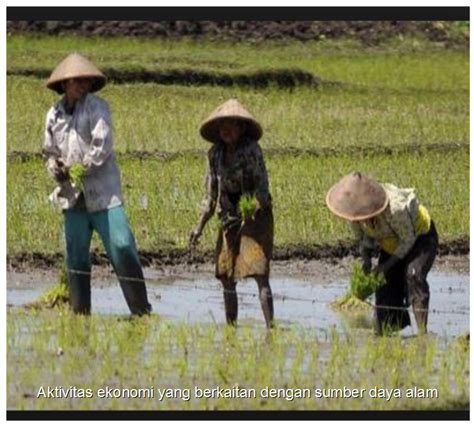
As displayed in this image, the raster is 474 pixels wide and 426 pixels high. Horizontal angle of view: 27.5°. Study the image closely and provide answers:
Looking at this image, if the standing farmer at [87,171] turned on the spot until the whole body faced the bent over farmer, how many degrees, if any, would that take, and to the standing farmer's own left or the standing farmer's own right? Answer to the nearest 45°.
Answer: approximately 135° to the standing farmer's own left

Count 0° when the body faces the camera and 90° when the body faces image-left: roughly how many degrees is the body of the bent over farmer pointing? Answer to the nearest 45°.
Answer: approximately 45°

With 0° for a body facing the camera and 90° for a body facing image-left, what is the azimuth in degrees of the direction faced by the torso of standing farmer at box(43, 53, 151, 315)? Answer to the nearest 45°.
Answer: approximately 45°

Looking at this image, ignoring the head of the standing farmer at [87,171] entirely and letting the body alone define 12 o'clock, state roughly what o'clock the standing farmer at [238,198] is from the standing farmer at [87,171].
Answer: the standing farmer at [238,198] is roughly at 8 o'clock from the standing farmer at [87,171].

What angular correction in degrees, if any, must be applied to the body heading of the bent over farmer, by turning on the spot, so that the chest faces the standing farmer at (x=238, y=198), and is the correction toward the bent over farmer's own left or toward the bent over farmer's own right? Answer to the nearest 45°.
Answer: approximately 45° to the bent over farmer's own right

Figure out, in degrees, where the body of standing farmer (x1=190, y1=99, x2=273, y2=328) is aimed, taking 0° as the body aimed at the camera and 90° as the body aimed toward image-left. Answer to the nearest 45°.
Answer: approximately 0°

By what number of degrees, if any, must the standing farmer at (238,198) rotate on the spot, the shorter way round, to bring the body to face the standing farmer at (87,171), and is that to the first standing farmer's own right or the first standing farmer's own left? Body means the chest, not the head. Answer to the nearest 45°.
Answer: approximately 90° to the first standing farmer's own right
